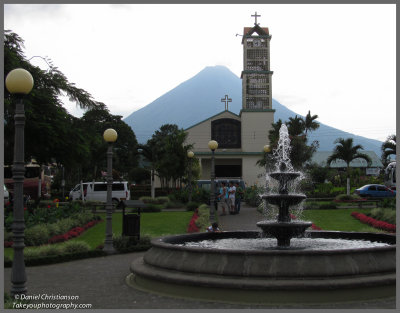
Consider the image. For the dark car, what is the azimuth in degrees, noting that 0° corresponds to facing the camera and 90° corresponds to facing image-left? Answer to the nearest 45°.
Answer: approximately 90°

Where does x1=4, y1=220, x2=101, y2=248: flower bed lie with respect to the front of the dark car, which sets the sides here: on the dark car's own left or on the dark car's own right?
on the dark car's own left

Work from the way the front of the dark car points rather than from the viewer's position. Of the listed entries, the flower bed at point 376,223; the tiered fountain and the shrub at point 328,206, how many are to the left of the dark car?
3

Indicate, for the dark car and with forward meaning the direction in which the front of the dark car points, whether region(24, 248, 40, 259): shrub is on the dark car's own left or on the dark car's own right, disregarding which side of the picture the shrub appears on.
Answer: on the dark car's own left

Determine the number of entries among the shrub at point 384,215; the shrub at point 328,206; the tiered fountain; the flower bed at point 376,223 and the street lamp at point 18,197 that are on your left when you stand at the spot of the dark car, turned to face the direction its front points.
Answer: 5

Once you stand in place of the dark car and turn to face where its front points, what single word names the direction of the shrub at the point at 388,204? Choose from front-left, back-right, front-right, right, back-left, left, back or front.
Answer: left

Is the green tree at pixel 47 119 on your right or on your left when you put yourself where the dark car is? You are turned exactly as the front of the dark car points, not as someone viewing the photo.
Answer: on your left

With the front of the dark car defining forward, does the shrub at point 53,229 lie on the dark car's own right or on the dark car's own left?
on the dark car's own left

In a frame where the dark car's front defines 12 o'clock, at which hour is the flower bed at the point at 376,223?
The flower bed is roughly at 9 o'clock from the dark car.

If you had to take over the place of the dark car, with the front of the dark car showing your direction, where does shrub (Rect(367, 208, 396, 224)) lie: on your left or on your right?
on your left

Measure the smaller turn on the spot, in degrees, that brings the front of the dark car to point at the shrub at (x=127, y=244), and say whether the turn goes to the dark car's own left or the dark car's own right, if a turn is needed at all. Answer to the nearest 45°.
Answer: approximately 90° to the dark car's own left

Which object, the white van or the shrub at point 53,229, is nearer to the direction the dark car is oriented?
the white van
